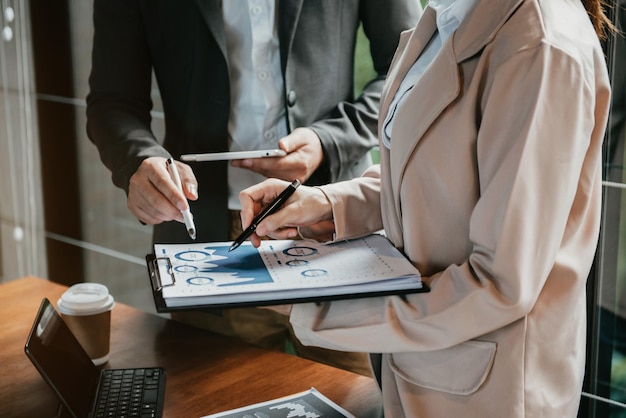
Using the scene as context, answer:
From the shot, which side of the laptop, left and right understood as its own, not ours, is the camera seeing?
right

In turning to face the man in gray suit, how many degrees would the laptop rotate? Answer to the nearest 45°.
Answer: approximately 45° to its left

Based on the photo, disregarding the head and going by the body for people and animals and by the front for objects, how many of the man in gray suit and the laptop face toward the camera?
1

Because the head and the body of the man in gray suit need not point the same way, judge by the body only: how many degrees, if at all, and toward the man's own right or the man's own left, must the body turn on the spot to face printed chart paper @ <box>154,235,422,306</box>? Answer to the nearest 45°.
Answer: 0° — they already face it

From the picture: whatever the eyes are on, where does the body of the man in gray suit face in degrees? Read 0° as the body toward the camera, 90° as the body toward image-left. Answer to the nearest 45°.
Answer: approximately 0°

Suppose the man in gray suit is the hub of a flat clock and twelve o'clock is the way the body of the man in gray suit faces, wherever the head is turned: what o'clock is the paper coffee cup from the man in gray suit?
The paper coffee cup is roughly at 1 o'clock from the man in gray suit.

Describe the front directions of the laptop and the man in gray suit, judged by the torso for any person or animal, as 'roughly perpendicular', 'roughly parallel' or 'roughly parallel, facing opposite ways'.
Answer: roughly perpendicular
